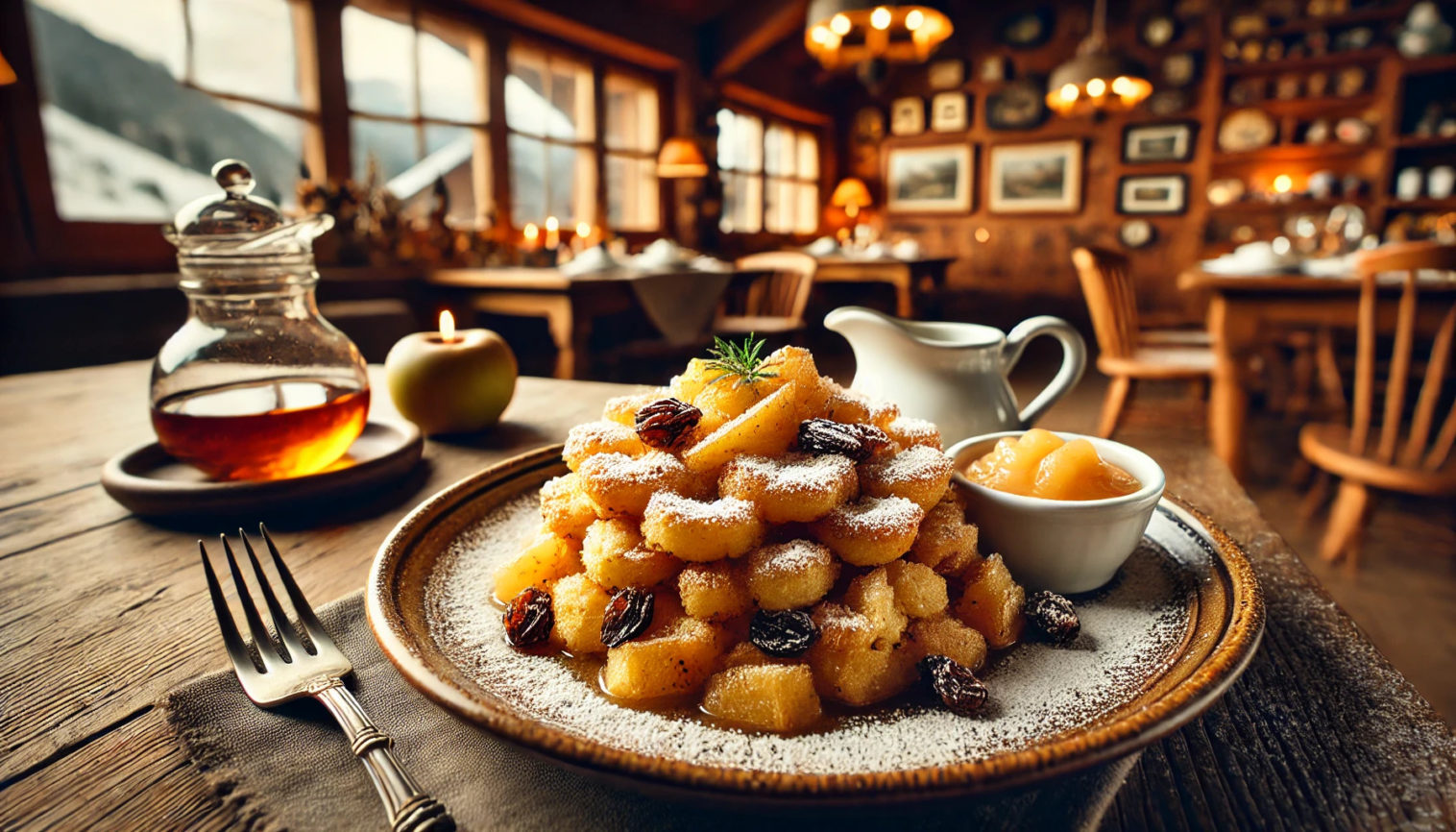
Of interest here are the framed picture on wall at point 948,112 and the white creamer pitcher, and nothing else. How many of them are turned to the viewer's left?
1

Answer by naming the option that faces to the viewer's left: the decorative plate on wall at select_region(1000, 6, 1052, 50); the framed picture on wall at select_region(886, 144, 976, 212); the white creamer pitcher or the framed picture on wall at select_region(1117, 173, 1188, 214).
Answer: the white creamer pitcher

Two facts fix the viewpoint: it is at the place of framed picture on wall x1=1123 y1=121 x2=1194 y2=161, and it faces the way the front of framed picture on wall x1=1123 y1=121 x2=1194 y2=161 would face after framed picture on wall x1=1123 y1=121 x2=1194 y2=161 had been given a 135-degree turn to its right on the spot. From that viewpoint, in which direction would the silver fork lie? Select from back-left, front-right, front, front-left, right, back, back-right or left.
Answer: back-left

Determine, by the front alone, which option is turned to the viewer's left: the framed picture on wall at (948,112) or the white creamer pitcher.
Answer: the white creamer pitcher

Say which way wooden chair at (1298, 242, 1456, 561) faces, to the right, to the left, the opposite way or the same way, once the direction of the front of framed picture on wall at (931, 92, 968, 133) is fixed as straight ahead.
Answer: the opposite way

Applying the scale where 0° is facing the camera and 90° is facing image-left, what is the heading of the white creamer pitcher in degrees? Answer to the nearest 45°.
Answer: approximately 90°

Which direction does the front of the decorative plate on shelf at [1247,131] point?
toward the camera

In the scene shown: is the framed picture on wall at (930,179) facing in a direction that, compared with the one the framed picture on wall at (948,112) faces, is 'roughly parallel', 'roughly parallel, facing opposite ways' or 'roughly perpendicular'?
roughly parallel

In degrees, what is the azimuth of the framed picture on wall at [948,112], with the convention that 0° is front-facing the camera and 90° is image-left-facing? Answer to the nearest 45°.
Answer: approximately 0°

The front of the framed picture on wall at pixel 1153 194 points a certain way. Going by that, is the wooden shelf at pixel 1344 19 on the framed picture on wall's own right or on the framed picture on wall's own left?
on the framed picture on wall's own left

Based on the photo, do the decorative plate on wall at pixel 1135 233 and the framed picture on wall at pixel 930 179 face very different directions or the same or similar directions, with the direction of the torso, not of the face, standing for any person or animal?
same or similar directions

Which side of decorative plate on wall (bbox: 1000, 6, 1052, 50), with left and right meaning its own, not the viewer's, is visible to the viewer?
front

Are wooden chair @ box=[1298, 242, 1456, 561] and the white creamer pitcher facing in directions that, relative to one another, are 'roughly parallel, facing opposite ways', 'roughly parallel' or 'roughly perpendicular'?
roughly perpendicular

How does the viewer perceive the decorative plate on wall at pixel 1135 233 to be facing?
facing the viewer

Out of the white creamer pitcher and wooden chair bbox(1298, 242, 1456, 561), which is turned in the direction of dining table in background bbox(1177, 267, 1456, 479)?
the wooden chair

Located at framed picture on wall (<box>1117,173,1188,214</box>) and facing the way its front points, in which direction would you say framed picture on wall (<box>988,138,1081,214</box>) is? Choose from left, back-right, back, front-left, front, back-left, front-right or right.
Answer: right

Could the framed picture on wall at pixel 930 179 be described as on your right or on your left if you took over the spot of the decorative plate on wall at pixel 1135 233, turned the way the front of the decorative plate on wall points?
on your right

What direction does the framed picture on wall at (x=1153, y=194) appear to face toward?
toward the camera
